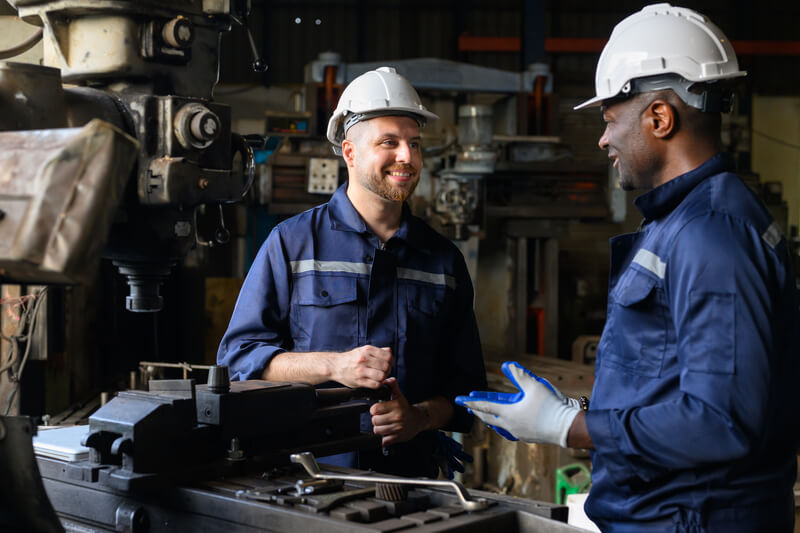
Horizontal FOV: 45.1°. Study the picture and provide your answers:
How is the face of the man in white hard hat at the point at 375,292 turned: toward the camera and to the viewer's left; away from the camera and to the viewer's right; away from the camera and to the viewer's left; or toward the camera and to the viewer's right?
toward the camera and to the viewer's right

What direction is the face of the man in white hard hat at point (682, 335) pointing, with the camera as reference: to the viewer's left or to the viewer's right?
to the viewer's left

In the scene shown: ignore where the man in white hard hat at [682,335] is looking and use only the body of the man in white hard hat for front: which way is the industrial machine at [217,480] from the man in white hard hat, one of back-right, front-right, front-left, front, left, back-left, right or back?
front

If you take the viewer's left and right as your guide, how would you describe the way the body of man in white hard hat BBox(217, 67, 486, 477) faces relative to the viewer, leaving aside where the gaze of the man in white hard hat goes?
facing the viewer and to the right of the viewer

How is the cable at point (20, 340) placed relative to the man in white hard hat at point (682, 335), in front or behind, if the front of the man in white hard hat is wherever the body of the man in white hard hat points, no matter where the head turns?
in front

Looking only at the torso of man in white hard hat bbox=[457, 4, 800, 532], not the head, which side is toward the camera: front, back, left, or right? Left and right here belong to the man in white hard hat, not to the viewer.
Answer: left

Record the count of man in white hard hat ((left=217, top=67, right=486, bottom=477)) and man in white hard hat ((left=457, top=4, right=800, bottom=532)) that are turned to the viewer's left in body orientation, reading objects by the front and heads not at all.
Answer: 1

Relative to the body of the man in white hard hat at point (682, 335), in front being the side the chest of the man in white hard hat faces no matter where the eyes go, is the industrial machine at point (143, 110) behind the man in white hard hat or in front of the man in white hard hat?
in front

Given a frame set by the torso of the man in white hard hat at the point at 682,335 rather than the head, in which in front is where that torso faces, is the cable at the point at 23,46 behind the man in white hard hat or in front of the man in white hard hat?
in front

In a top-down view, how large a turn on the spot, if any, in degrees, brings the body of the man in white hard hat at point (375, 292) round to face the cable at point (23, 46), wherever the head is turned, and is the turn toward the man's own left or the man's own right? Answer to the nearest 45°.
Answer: approximately 135° to the man's own right
